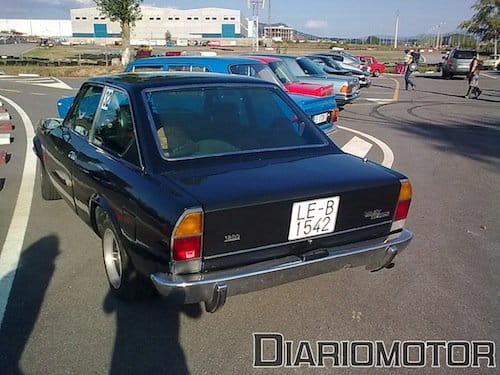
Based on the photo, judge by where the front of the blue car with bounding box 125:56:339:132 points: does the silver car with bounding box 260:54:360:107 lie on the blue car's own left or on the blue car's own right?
on the blue car's own right

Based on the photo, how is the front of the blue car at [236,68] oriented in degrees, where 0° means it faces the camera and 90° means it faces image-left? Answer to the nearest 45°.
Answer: approximately 135°

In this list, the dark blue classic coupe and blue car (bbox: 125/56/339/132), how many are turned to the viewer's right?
0

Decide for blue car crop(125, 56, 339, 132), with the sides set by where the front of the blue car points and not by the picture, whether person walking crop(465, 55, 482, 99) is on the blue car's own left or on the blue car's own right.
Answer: on the blue car's own right

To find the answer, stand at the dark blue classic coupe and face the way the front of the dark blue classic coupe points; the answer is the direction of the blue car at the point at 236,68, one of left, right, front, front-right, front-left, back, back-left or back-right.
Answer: front-right

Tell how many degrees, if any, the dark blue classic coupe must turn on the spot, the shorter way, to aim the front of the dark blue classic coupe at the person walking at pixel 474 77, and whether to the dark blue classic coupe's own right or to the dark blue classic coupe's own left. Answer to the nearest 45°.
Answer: approximately 90° to the dark blue classic coupe's own right

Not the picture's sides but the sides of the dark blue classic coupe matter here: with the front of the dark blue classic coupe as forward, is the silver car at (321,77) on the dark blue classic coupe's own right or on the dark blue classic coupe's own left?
on the dark blue classic coupe's own right

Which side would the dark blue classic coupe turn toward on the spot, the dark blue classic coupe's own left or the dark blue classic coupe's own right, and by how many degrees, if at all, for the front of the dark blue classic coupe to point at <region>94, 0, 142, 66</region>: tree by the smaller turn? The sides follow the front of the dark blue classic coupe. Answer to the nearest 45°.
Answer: approximately 45° to the dark blue classic coupe's own right

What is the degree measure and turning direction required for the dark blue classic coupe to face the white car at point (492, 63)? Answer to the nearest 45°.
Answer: approximately 90° to its right

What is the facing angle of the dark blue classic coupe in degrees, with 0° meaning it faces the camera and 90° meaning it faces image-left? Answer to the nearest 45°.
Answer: approximately 135°

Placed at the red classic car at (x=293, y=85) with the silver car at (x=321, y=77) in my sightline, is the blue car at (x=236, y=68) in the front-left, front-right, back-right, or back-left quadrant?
back-left

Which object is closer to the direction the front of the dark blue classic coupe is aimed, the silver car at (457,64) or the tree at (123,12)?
the tree

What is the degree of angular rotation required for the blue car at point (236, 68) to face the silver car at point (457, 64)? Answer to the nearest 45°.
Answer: approximately 90° to its right

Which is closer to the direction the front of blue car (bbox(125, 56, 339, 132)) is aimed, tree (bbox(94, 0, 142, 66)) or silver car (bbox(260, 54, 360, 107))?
the tree
